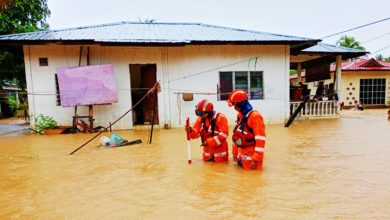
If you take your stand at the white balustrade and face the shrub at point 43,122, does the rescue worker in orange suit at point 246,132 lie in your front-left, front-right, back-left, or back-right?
front-left

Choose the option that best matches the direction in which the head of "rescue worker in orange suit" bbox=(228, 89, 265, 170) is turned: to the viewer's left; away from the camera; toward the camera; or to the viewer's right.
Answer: to the viewer's left

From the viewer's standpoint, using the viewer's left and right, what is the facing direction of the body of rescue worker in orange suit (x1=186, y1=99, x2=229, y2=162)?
facing the viewer and to the left of the viewer

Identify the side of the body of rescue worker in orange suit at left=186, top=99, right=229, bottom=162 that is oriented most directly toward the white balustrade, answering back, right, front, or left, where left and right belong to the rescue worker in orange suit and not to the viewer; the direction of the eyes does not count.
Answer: back

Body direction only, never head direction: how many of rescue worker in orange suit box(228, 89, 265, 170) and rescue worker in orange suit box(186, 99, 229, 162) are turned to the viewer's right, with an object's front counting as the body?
0

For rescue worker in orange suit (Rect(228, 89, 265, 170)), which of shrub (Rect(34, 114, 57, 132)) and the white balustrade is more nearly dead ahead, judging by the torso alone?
the shrub

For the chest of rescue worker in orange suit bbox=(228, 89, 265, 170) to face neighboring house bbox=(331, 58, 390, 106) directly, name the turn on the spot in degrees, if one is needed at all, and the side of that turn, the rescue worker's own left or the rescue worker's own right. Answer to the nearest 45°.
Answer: approximately 180°

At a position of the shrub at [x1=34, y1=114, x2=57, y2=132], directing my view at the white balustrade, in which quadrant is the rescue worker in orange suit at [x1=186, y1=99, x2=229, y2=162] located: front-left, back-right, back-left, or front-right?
front-right

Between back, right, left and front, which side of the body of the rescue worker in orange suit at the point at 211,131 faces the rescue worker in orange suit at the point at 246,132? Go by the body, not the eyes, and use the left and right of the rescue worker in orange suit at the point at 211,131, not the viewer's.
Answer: left

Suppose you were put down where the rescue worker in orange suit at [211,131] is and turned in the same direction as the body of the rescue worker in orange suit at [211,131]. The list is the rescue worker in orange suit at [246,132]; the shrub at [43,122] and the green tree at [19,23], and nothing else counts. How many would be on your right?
2

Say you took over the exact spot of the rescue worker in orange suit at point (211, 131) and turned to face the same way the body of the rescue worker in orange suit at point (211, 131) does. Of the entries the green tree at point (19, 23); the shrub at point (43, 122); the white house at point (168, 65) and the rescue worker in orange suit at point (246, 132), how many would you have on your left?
1

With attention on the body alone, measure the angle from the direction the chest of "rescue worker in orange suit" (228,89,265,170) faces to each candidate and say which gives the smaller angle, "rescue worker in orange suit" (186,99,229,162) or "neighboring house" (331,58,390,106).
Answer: the rescue worker in orange suit

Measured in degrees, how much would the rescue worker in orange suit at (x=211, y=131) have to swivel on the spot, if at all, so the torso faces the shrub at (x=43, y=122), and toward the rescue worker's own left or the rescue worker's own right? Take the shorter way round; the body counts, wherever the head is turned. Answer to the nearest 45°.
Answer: approximately 90° to the rescue worker's own right

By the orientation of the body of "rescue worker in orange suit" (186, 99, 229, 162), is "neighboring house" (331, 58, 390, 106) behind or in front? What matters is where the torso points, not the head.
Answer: behind
